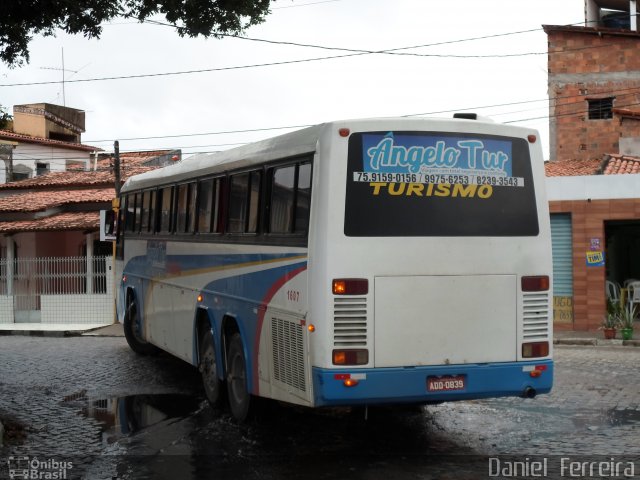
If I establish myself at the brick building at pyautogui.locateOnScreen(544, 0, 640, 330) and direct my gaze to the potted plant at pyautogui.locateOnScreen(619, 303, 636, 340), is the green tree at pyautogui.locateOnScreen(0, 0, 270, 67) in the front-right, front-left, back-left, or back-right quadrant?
front-right

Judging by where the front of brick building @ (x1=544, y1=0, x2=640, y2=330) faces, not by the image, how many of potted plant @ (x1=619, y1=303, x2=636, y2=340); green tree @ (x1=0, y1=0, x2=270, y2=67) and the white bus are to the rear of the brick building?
0

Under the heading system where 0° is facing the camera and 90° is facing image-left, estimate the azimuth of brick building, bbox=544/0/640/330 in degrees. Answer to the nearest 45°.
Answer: approximately 0°

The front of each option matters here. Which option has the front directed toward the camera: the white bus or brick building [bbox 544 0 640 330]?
the brick building

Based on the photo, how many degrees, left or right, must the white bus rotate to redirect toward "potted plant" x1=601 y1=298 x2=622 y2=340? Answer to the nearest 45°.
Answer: approximately 90° to its right

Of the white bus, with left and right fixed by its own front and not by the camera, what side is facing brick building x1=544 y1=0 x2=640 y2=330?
right

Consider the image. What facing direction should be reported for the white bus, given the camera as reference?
facing away from the viewer and to the left of the viewer

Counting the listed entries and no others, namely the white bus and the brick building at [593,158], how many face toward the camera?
1

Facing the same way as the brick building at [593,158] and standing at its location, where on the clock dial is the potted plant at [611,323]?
The potted plant is roughly at 12 o'clock from the brick building.

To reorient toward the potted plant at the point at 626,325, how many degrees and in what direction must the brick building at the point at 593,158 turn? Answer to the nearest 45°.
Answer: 0° — it already faces it

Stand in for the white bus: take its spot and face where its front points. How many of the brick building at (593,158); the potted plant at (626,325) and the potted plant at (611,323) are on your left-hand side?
0

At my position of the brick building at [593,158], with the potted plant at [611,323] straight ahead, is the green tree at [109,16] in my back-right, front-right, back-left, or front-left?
front-right
